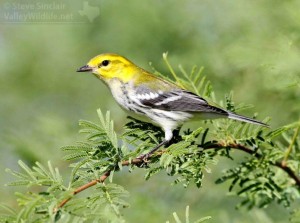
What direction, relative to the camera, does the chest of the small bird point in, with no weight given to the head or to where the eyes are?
to the viewer's left
